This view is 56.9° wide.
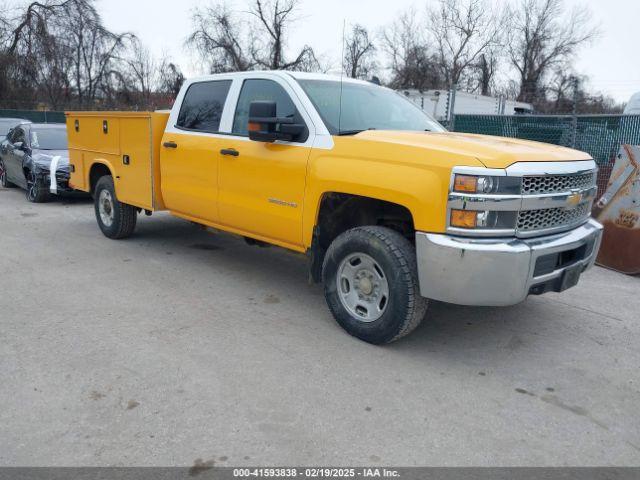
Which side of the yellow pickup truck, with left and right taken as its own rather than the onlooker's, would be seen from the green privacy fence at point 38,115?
back

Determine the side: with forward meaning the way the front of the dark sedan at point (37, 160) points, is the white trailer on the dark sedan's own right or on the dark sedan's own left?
on the dark sedan's own left

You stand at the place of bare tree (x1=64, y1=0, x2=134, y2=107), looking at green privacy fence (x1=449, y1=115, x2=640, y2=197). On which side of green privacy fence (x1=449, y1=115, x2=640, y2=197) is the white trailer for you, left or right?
left

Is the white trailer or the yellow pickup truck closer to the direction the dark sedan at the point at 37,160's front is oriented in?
the yellow pickup truck

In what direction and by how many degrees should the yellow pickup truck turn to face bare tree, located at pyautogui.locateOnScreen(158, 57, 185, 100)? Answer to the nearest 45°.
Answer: approximately 135° to its left

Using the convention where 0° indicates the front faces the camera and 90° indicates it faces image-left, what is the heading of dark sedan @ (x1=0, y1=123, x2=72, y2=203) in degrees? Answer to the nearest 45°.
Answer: approximately 315°

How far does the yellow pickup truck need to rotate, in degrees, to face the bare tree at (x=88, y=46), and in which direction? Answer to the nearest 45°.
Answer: approximately 180°

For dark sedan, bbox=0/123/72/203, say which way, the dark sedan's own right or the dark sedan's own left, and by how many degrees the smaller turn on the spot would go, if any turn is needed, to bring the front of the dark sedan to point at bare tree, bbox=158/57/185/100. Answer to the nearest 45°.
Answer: approximately 135° to the dark sedan's own left

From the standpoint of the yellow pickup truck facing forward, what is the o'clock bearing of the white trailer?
The white trailer is roughly at 8 o'clock from the yellow pickup truck.

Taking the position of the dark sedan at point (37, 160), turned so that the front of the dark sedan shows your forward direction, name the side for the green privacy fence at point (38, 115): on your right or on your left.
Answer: on your left

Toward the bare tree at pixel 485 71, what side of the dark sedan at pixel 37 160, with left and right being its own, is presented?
left

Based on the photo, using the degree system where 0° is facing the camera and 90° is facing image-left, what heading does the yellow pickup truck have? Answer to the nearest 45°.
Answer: approximately 315°
